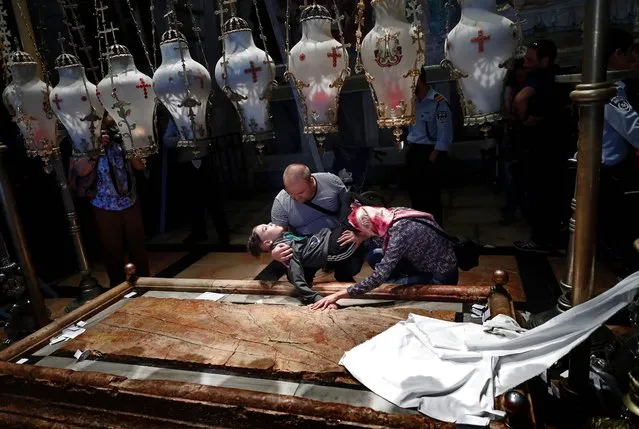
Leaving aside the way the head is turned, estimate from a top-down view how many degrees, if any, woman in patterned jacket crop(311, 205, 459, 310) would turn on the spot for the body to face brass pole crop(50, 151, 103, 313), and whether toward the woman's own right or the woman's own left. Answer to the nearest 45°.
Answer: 0° — they already face it

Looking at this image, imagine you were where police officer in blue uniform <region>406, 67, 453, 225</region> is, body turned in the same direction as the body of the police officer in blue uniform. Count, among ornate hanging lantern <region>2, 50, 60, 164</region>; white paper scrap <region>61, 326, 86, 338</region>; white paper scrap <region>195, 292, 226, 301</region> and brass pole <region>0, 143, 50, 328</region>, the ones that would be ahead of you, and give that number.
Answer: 4

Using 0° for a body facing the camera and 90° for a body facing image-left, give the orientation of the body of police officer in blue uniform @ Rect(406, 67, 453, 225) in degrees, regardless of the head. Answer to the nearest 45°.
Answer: approximately 45°

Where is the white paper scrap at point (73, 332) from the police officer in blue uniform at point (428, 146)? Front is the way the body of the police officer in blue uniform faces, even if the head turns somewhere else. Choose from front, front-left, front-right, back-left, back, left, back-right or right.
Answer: front

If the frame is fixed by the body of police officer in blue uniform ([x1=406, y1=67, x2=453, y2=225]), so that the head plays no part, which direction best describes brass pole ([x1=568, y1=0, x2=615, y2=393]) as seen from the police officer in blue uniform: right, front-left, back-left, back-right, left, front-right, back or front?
front-left

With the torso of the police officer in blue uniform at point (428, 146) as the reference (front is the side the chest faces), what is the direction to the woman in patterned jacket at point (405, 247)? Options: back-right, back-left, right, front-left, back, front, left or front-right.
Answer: front-left

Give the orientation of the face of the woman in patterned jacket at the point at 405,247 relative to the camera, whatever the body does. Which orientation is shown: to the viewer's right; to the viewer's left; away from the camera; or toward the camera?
to the viewer's left

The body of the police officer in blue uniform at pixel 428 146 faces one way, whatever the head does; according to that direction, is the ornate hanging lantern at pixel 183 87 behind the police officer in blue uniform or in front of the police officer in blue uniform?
in front

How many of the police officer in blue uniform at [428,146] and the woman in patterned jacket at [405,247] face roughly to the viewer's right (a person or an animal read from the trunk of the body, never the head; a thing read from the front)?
0

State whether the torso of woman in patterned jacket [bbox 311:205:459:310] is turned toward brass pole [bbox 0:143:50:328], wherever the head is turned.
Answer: yes

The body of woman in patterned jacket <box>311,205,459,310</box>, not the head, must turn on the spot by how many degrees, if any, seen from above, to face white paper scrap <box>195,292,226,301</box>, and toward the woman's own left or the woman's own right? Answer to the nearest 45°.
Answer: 0° — they already face it

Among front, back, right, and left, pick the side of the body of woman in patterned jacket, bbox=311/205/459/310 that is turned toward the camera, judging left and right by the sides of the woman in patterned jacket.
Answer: left
